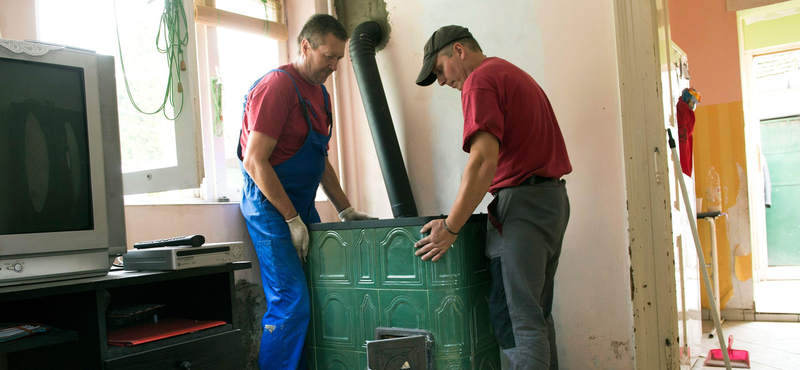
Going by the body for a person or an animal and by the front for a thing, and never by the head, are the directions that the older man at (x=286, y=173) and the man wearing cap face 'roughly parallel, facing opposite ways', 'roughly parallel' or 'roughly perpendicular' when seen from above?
roughly parallel, facing opposite ways

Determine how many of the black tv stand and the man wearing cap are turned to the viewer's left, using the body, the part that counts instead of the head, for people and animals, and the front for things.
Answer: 1

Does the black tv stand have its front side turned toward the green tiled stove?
no

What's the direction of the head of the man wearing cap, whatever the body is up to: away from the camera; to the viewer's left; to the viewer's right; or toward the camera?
to the viewer's left

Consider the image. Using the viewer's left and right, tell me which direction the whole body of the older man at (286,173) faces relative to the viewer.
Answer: facing the viewer and to the right of the viewer

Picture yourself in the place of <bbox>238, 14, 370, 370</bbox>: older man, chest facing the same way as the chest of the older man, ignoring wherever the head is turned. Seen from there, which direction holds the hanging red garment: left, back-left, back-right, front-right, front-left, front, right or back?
front-left

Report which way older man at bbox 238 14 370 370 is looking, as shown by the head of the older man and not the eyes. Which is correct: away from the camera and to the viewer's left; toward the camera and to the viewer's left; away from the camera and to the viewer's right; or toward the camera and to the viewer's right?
toward the camera and to the viewer's right

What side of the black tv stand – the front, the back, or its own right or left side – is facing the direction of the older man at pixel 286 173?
left

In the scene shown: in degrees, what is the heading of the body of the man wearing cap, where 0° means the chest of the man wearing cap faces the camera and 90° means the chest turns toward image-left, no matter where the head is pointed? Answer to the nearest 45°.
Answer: approximately 90°

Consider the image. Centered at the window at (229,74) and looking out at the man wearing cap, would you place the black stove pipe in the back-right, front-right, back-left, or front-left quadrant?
front-left

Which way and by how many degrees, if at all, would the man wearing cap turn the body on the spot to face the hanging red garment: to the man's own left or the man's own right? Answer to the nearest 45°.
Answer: approximately 135° to the man's own right

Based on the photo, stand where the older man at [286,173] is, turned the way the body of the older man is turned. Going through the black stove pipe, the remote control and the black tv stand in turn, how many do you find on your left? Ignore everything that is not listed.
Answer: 1

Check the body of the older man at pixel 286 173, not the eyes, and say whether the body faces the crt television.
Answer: no
